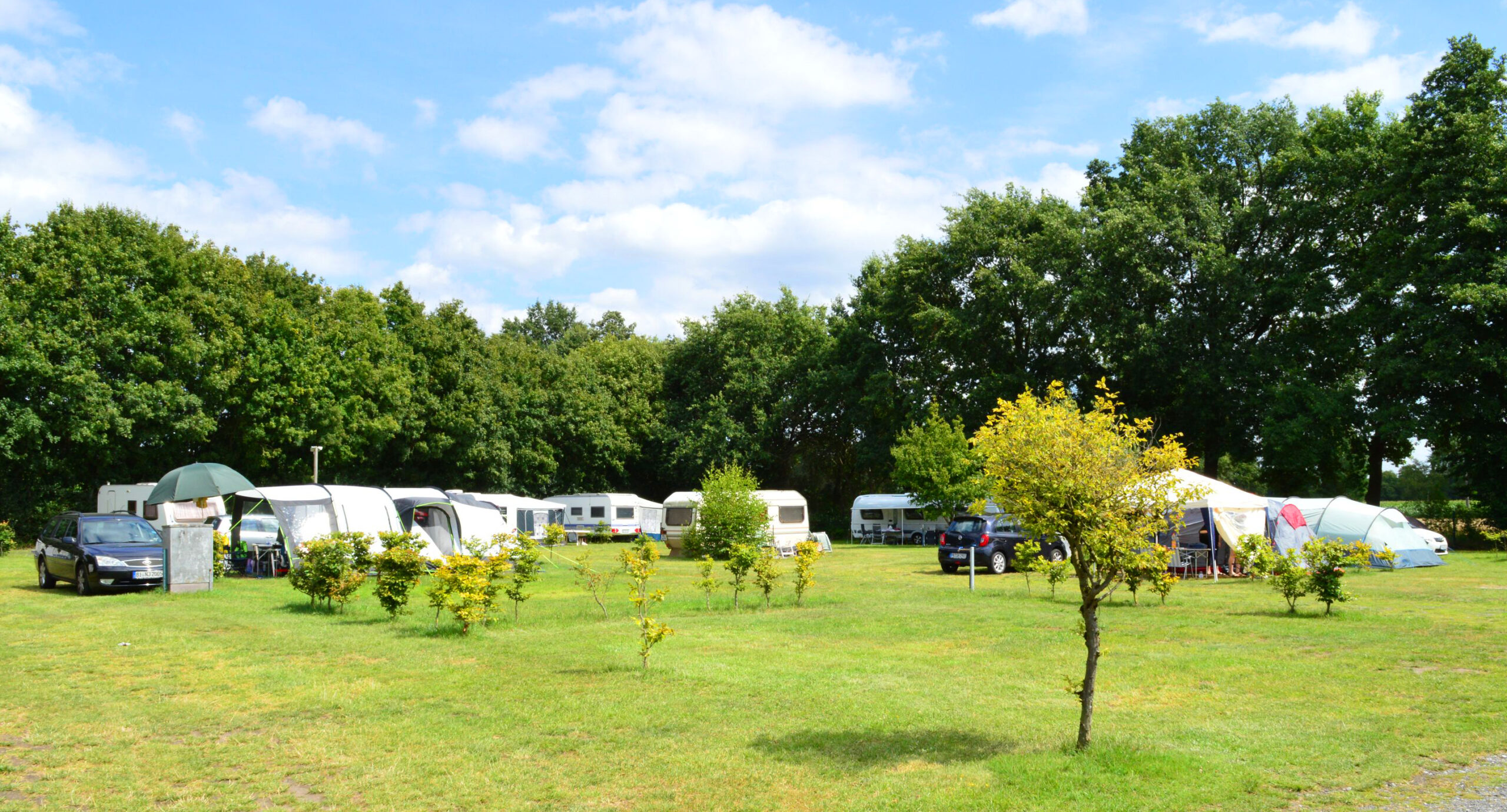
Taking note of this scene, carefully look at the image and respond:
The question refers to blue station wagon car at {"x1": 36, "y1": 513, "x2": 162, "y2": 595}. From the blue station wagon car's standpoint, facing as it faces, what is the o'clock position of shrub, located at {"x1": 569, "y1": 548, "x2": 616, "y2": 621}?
The shrub is roughly at 12 o'clock from the blue station wagon car.

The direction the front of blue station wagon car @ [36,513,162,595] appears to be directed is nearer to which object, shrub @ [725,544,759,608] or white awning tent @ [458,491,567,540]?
the shrub

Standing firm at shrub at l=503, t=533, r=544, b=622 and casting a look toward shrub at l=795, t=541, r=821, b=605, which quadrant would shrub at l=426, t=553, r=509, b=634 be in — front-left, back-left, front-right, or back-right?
back-right

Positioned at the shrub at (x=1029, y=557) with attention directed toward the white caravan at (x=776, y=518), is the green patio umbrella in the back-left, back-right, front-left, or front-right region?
front-left

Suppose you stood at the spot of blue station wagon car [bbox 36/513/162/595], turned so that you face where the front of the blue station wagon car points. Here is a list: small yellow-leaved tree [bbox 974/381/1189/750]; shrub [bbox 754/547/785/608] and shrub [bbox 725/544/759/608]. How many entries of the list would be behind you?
0

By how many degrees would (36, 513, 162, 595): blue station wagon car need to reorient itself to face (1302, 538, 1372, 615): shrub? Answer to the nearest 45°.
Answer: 0° — it already faces it

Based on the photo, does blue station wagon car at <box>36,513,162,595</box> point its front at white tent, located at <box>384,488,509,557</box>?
no

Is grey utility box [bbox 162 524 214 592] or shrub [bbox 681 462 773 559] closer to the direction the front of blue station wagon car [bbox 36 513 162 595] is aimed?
the grey utility box

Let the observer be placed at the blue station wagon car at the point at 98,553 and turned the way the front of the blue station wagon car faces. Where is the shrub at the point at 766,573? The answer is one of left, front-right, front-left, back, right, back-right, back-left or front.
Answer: front

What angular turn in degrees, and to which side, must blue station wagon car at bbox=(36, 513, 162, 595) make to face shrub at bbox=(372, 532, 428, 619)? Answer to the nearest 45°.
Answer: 0° — it already faces it

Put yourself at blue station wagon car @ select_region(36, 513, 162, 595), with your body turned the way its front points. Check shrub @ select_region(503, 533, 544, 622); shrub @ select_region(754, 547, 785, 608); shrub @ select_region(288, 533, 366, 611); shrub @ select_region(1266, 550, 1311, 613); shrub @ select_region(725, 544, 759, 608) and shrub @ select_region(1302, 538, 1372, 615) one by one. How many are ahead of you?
6

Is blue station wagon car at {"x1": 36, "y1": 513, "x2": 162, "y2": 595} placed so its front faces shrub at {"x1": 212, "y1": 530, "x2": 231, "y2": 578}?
no
